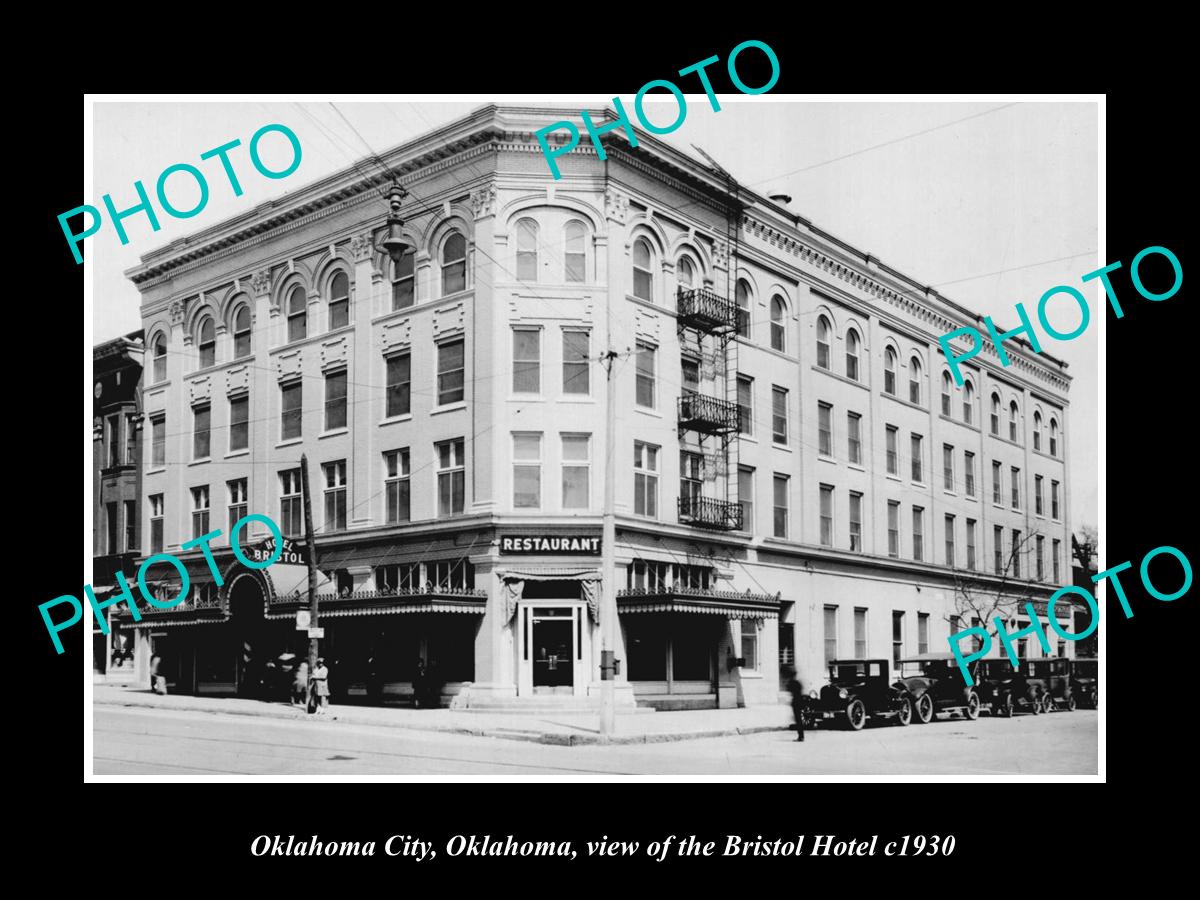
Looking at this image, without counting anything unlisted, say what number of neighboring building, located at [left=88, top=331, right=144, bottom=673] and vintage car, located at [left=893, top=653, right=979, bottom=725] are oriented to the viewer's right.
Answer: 0

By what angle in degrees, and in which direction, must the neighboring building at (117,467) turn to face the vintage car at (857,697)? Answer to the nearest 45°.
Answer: approximately 90° to its left

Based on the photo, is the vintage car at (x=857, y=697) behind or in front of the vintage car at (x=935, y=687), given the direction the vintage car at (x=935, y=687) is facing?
in front

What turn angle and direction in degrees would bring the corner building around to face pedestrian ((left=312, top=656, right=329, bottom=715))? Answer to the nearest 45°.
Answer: approximately 45° to its right

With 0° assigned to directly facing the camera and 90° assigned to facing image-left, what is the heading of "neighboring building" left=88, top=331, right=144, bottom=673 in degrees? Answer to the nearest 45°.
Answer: approximately 45°

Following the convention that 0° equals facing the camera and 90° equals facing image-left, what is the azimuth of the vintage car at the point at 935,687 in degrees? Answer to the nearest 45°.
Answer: approximately 45°

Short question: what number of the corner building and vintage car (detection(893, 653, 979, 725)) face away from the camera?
0

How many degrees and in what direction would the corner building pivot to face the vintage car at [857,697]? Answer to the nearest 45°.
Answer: approximately 45° to its left

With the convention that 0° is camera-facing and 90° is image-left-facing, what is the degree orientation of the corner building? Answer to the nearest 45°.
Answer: approximately 0°

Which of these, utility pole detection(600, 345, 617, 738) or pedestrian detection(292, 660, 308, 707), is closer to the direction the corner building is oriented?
the utility pole

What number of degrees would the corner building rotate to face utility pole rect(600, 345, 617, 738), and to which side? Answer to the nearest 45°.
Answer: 0° — it already faces it
